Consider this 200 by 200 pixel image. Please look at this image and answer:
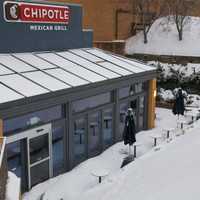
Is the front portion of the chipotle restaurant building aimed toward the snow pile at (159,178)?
yes

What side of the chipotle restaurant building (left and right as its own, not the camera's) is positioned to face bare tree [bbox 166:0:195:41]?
left

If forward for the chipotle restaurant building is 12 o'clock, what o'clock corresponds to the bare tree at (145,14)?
The bare tree is roughly at 8 o'clock from the chipotle restaurant building.

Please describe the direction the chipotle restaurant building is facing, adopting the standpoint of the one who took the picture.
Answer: facing the viewer and to the right of the viewer

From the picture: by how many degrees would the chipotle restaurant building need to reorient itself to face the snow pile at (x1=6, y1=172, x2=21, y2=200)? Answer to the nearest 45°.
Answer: approximately 45° to its right

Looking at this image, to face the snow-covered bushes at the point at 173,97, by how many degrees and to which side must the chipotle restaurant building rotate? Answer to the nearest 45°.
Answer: approximately 90° to its left
